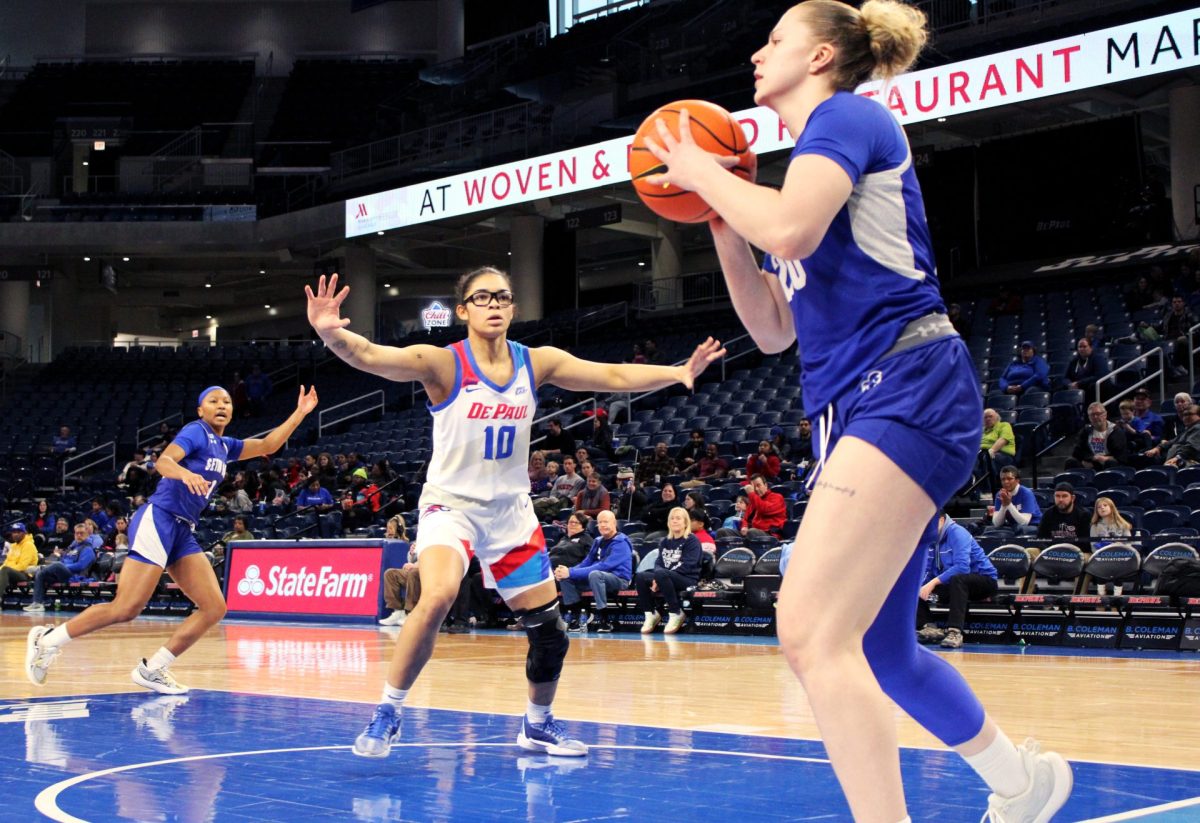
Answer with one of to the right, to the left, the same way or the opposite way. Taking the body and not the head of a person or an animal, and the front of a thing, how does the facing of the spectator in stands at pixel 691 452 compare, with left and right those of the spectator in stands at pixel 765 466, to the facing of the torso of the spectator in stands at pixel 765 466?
the same way

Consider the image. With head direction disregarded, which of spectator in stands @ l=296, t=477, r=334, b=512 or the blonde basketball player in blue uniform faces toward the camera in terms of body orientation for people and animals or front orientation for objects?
the spectator in stands

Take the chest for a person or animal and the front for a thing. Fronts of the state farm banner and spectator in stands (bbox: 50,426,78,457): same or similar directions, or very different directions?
same or similar directions

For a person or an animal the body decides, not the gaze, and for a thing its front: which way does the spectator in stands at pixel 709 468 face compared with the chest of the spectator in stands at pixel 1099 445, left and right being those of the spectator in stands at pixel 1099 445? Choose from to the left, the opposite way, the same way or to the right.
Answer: the same way

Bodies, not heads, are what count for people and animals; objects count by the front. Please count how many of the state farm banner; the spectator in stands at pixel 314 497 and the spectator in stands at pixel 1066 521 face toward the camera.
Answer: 3

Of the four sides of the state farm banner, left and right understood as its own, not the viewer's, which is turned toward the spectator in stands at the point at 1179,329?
left

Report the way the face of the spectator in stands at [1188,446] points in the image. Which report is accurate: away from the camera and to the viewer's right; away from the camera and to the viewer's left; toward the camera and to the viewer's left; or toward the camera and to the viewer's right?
toward the camera and to the viewer's left

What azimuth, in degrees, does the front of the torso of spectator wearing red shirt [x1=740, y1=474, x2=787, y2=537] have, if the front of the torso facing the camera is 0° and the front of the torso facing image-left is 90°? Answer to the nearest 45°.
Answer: approximately 45°

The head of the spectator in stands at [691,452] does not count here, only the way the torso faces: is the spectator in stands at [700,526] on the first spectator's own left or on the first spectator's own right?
on the first spectator's own left

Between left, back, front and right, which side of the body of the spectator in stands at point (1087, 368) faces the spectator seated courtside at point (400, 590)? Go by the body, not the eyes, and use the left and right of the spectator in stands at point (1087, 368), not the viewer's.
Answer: front

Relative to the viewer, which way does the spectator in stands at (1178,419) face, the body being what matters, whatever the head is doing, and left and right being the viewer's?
facing the viewer and to the left of the viewer

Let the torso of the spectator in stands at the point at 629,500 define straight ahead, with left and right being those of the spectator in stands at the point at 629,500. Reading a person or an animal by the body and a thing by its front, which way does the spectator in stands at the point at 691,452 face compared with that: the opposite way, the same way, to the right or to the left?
the same way

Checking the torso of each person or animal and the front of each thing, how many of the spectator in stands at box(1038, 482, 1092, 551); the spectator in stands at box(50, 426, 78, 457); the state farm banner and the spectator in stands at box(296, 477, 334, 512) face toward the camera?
4

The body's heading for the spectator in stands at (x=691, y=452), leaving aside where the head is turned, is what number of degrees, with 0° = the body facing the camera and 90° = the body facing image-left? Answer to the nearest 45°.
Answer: approximately 45°

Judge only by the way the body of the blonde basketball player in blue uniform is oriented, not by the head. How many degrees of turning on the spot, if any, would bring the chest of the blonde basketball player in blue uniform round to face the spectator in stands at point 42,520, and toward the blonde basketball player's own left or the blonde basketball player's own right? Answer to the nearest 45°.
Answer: approximately 45° to the blonde basketball player's own right

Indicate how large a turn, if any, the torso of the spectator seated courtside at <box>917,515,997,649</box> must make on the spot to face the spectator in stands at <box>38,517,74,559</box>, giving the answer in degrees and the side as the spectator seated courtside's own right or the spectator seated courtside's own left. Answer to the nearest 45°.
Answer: approximately 90° to the spectator seated courtside's own right

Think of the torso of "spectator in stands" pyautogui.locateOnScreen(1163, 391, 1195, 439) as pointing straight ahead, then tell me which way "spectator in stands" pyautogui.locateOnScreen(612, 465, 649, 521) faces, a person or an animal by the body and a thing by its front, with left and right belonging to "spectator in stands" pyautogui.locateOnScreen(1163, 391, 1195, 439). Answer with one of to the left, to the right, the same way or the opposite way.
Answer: the same way
